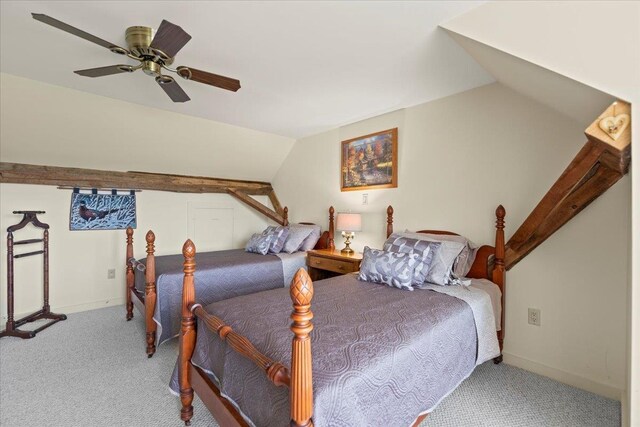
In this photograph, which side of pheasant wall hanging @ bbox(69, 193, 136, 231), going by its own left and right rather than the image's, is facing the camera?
front

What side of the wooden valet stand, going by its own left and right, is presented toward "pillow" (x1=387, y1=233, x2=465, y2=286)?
front

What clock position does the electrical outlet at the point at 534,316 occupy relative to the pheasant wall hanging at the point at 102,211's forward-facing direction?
The electrical outlet is roughly at 11 o'clock from the pheasant wall hanging.

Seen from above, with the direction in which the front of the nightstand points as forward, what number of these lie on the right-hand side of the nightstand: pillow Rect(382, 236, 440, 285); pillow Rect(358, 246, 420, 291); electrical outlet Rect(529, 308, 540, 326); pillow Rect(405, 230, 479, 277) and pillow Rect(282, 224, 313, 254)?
1

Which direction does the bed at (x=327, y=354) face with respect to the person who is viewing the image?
facing the viewer and to the left of the viewer

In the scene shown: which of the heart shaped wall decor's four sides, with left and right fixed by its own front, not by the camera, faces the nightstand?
right

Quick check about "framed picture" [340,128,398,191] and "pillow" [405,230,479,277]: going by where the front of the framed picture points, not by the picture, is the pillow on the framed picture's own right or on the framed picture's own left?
on the framed picture's own left

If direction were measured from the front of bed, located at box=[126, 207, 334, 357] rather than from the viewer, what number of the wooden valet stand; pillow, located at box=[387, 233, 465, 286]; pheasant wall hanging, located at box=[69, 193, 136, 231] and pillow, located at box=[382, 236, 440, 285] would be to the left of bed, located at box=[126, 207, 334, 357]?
2

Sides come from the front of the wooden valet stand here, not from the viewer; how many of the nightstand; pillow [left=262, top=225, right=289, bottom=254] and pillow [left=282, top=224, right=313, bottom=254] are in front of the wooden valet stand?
3

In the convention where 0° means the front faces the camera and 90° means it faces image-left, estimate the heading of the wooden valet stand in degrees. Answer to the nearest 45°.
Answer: approximately 315°

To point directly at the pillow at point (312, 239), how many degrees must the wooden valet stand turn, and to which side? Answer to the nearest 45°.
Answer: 0° — it already faces it

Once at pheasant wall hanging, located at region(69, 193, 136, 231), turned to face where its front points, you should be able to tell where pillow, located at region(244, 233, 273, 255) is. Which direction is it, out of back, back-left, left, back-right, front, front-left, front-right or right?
front-left
